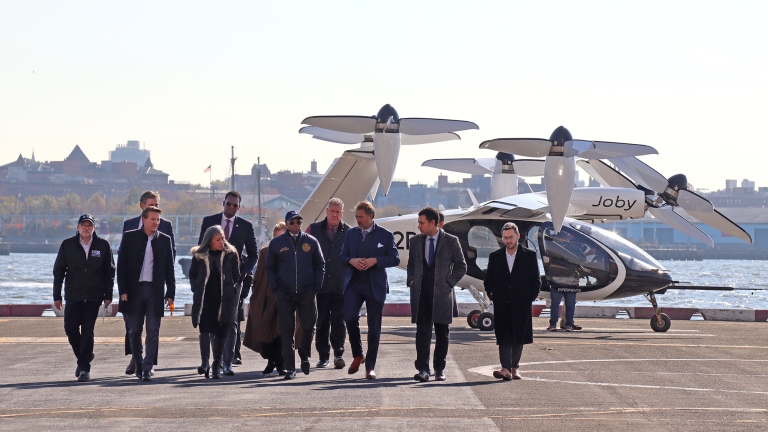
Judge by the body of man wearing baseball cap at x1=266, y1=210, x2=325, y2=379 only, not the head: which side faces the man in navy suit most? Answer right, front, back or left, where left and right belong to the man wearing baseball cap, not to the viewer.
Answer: left

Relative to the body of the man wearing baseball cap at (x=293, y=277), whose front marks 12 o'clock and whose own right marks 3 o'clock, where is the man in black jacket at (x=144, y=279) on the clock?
The man in black jacket is roughly at 3 o'clock from the man wearing baseball cap.

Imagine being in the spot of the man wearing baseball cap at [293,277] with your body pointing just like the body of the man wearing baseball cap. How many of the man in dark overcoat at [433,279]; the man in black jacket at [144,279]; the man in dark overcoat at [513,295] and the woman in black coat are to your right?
2

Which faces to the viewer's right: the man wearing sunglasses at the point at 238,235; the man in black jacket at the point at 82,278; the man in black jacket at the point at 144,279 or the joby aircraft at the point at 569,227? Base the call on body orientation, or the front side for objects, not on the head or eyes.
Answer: the joby aircraft

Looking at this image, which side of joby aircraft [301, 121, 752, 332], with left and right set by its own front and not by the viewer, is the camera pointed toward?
right

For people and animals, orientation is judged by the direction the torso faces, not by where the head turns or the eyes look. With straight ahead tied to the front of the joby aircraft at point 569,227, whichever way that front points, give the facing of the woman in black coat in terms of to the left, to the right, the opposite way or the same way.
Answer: to the right
